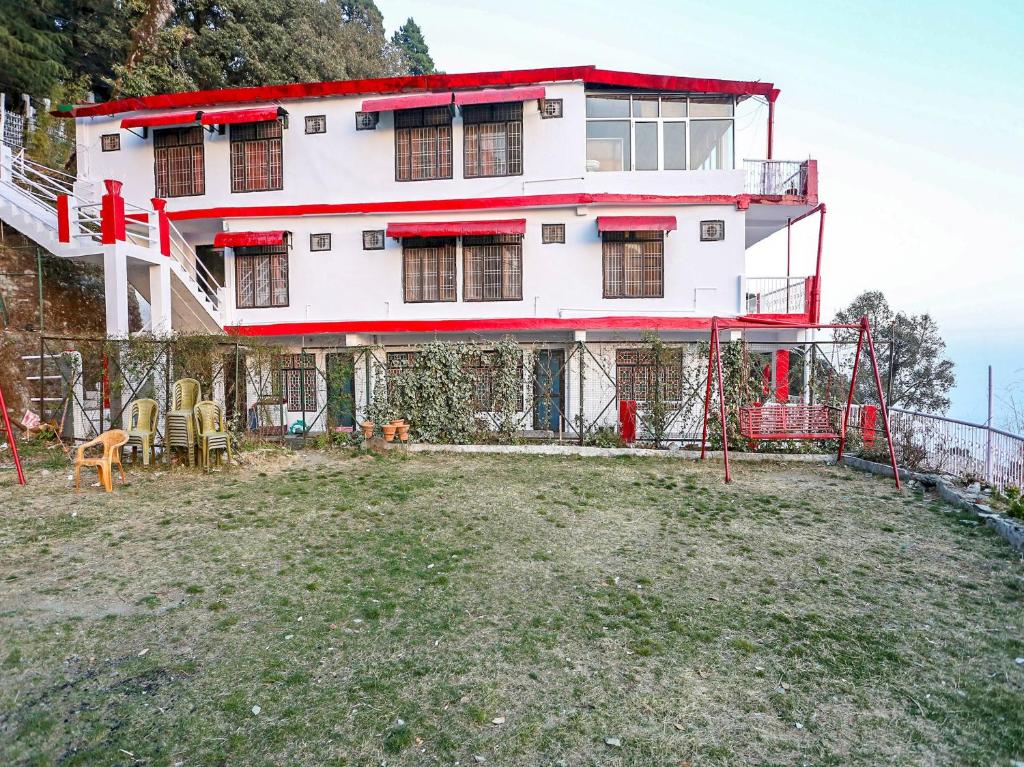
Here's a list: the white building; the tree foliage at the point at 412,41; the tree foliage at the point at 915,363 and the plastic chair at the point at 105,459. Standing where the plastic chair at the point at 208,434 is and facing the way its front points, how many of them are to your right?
1

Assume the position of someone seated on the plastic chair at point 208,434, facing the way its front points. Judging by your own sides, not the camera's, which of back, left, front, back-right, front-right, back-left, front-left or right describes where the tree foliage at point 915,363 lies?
front-left

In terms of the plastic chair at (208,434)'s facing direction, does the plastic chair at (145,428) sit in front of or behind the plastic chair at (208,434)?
behind

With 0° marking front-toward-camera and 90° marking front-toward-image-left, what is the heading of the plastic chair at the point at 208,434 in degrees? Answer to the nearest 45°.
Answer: approximately 315°

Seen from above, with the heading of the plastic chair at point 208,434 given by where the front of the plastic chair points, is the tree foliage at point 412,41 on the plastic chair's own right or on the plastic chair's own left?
on the plastic chair's own left

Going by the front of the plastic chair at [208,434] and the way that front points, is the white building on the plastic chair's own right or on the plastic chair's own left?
on the plastic chair's own left

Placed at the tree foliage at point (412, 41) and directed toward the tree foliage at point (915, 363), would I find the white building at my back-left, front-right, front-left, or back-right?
front-right
